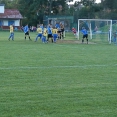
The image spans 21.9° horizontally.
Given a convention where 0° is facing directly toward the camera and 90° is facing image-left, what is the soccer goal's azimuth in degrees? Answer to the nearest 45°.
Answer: approximately 45°
